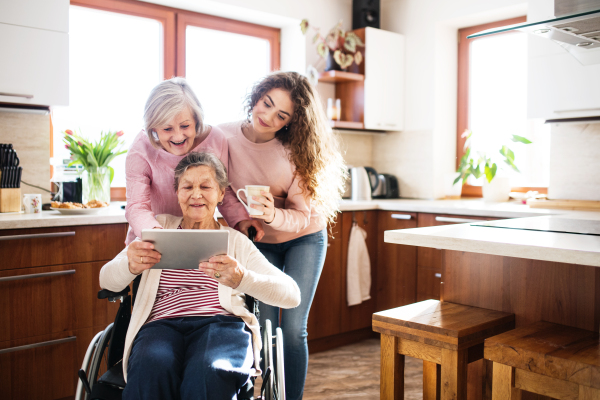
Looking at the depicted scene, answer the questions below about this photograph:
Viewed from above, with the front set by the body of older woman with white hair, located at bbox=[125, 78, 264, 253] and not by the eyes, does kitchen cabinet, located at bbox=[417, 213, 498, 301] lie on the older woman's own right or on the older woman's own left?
on the older woman's own left

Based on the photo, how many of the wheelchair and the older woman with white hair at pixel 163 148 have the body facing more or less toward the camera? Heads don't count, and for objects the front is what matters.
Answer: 2

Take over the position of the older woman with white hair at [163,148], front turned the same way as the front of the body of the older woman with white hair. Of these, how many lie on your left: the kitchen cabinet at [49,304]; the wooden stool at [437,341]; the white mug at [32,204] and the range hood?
2

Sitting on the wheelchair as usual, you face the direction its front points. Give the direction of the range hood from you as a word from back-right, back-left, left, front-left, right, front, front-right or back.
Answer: left

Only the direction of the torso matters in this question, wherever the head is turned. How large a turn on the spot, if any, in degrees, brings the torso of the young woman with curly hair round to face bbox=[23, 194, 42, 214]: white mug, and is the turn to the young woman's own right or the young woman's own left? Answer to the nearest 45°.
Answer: approximately 90° to the young woman's own right

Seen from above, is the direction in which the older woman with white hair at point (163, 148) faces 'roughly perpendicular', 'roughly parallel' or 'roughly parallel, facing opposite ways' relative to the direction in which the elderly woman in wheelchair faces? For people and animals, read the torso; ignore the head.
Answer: roughly parallel

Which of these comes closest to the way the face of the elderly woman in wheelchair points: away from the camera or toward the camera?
toward the camera

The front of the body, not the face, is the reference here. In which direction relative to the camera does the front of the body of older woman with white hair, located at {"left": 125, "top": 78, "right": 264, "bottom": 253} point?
toward the camera

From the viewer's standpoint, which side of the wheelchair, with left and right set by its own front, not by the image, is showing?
front

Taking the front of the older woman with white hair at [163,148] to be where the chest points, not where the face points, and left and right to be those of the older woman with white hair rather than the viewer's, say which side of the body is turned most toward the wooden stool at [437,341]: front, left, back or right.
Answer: left

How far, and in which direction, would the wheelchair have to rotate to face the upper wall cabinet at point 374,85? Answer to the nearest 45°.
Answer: approximately 135° to its left

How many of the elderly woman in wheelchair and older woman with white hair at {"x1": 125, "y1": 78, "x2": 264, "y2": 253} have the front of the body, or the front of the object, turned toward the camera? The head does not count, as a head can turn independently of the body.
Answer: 2

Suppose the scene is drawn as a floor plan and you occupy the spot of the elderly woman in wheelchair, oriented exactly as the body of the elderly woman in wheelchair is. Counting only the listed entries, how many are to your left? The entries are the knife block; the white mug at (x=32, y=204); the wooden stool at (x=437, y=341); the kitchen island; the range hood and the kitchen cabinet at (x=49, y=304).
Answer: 3

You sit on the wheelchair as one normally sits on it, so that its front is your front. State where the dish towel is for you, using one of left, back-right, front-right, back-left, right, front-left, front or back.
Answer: back-left

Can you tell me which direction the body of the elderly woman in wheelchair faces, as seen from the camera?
toward the camera

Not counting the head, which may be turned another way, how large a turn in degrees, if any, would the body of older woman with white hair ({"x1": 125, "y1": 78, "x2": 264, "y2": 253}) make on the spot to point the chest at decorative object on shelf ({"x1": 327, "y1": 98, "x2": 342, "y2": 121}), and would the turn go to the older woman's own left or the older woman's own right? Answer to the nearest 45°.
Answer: approximately 135° to the older woman's own left

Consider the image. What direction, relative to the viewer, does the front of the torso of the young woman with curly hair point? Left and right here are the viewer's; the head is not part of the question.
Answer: facing the viewer and to the left of the viewer
